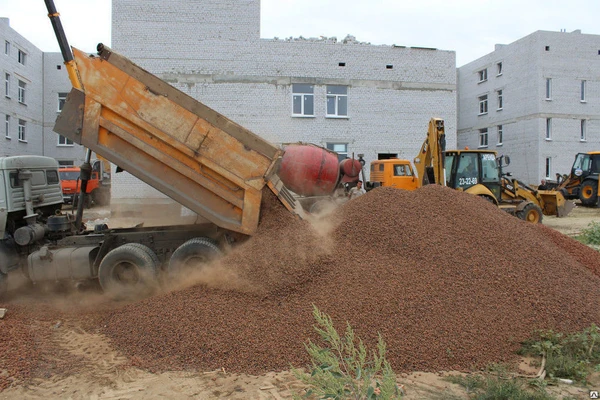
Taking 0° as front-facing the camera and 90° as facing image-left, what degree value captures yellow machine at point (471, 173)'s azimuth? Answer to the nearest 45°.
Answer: approximately 270°

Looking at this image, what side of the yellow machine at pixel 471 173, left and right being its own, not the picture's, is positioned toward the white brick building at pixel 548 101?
left

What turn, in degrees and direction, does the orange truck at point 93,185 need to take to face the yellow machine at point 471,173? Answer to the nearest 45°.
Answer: approximately 90° to its left

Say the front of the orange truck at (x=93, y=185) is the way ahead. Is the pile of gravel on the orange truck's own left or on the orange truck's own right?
on the orange truck's own left

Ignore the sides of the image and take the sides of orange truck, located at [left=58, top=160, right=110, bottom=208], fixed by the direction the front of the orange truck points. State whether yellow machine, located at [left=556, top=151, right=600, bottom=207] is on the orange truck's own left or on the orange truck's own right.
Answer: on the orange truck's own left

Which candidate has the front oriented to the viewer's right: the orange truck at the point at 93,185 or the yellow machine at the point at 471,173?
the yellow machine

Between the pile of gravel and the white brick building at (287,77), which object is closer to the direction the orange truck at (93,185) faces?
the pile of gravel

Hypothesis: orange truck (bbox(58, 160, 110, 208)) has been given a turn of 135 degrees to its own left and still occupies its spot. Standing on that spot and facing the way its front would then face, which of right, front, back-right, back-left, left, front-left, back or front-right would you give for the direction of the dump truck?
right

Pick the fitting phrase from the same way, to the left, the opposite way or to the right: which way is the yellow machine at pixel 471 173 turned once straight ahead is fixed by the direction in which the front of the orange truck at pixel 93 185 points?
to the left

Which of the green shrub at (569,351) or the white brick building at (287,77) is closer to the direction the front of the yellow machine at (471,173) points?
the green shrub

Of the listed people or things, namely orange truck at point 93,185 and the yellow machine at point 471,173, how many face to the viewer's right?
1
